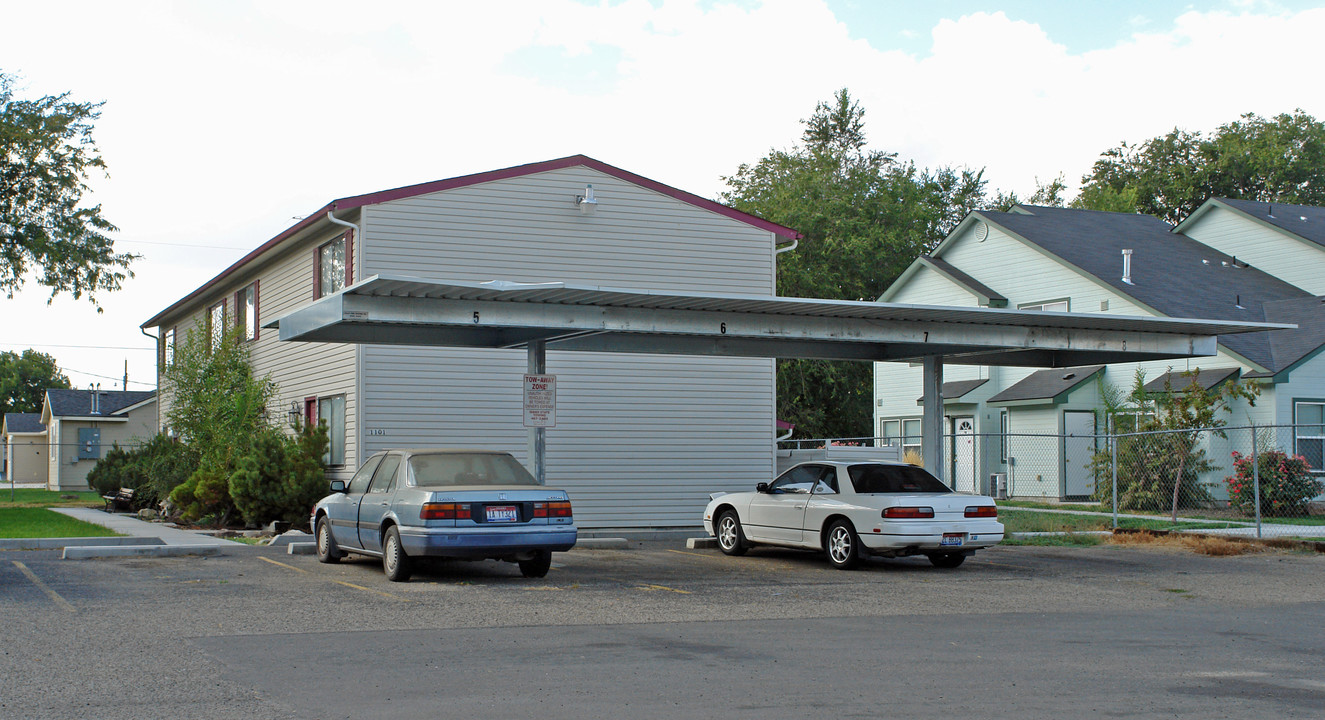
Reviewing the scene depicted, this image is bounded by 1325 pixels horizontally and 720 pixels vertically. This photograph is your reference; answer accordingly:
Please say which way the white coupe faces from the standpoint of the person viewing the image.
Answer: facing away from the viewer and to the left of the viewer

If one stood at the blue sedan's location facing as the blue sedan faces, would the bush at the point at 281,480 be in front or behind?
in front

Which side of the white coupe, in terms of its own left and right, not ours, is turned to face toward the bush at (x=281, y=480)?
front

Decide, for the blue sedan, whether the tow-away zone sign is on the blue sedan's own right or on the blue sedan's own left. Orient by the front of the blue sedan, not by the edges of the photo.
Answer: on the blue sedan's own right

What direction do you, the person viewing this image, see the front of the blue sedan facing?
facing away from the viewer and to the left of the viewer

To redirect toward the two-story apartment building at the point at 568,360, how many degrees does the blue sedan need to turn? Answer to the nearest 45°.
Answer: approximately 45° to its right

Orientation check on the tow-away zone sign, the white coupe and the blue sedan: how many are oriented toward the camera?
1

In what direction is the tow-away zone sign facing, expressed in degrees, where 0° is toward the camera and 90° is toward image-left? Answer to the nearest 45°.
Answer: approximately 0°
